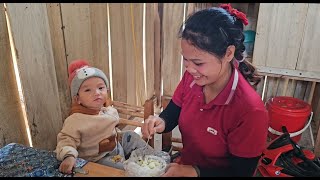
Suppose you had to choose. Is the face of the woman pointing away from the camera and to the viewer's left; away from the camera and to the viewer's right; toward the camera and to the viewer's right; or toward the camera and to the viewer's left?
toward the camera and to the viewer's left

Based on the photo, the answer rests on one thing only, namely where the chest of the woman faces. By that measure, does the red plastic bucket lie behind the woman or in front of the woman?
behind

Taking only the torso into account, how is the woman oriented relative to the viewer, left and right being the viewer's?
facing the viewer and to the left of the viewer
